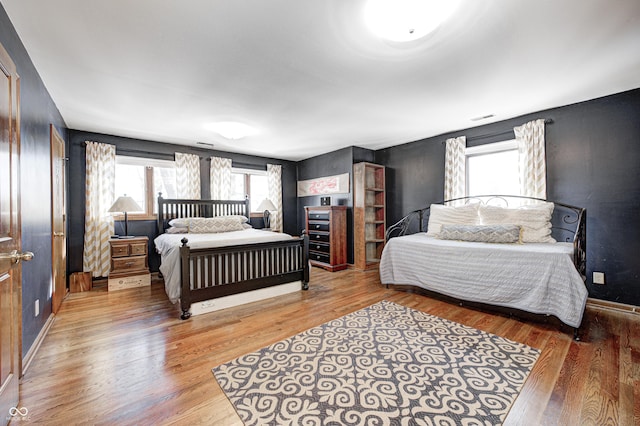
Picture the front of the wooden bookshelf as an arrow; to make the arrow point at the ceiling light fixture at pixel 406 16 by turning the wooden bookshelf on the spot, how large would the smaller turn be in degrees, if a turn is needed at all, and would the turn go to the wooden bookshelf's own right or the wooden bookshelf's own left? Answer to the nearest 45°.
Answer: approximately 45° to the wooden bookshelf's own right

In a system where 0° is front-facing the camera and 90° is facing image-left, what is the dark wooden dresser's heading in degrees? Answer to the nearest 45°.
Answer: approximately 45°

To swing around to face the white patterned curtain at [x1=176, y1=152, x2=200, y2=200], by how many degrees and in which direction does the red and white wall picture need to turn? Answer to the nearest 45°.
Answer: approximately 45° to its right

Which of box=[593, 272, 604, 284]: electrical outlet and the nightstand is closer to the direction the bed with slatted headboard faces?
the electrical outlet

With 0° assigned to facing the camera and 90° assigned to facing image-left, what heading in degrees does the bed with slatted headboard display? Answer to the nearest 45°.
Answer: approximately 315°

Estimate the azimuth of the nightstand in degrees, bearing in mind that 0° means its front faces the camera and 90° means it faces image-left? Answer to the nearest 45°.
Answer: approximately 0°

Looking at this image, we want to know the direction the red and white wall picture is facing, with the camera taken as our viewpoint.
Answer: facing the viewer and to the left of the viewer

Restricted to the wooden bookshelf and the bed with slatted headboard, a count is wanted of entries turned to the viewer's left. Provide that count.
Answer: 0

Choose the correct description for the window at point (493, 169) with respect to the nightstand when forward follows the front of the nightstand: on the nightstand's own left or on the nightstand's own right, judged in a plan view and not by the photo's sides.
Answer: on the nightstand's own left

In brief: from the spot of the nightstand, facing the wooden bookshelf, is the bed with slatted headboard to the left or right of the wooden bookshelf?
right

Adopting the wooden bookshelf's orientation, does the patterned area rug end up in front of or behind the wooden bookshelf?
in front

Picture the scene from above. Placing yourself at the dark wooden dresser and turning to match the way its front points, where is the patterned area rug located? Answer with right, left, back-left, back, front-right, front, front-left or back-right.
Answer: front-left

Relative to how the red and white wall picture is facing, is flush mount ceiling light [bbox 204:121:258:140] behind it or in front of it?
in front

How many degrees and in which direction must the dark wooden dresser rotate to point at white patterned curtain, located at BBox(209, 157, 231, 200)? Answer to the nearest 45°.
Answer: approximately 45° to its right
